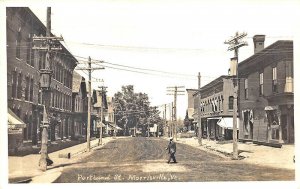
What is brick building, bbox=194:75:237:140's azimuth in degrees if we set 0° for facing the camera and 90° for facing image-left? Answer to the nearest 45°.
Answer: approximately 45°

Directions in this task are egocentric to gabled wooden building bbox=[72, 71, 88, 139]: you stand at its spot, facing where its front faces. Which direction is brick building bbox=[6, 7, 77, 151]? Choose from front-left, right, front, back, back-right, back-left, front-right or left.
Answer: front-right

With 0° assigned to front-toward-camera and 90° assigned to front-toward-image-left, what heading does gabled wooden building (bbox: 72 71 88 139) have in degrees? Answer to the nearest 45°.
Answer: approximately 315°

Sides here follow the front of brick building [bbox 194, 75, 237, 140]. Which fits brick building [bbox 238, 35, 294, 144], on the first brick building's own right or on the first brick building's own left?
on the first brick building's own left

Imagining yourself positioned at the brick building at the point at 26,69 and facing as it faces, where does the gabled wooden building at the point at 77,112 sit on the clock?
the gabled wooden building at the point at 77,112 is roughly at 8 o'clock from the brick building at the point at 26,69.

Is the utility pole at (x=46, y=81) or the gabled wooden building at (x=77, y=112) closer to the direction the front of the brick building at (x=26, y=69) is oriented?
the utility pole

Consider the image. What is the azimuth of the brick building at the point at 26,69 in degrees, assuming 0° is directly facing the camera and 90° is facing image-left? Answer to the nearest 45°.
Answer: approximately 315°

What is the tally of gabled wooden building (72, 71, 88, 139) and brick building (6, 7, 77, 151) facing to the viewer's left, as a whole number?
0

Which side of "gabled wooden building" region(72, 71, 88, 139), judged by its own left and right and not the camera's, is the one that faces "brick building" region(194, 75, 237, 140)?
front

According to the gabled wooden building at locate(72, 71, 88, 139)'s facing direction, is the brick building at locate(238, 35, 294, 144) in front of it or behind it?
in front
